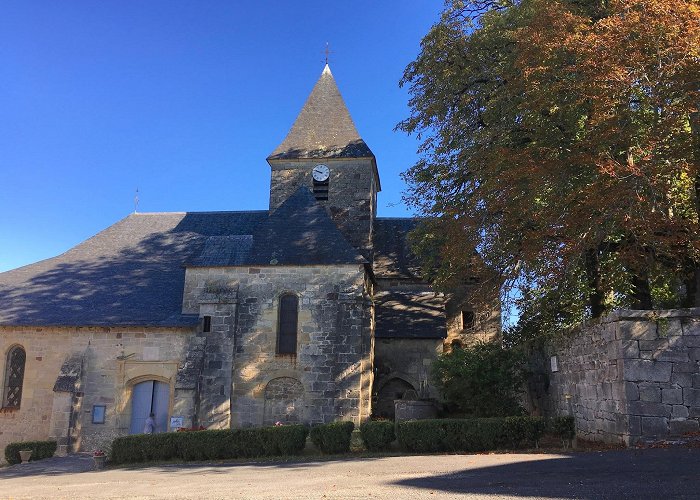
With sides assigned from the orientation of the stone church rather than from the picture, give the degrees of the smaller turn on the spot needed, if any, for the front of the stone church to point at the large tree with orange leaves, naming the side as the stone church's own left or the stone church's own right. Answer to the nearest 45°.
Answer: approximately 45° to the stone church's own left

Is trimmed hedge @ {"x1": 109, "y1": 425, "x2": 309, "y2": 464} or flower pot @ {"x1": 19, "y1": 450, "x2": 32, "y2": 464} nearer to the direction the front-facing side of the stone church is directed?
the trimmed hedge

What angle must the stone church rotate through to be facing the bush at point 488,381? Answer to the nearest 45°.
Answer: approximately 45° to its left

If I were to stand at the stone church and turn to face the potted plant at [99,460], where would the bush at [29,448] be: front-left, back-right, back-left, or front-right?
front-right

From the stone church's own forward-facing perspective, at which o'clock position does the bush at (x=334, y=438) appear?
The bush is roughly at 11 o'clock from the stone church.

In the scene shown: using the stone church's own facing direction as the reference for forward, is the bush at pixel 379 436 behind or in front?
in front

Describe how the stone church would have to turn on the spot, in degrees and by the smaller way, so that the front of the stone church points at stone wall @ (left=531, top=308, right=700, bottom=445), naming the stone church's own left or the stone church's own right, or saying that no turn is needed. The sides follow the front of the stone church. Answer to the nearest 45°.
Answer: approximately 45° to the stone church's own left

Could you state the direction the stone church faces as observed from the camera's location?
facing the viewer

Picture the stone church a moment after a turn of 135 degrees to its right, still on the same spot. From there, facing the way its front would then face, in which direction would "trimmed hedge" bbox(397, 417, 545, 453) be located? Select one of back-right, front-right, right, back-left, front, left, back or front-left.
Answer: back
